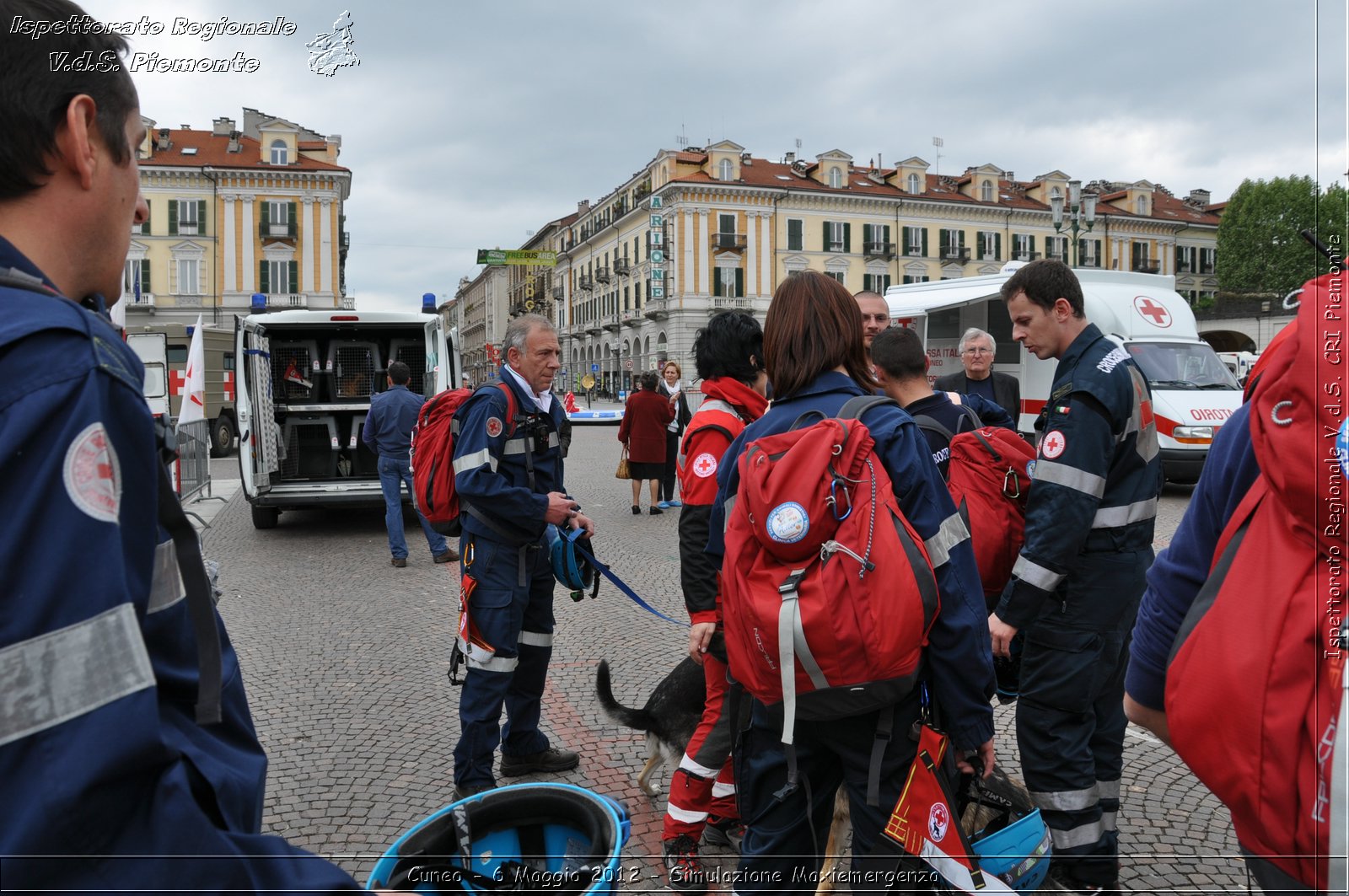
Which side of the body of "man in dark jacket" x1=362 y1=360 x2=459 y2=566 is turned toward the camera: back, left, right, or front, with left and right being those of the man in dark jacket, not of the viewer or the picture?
back

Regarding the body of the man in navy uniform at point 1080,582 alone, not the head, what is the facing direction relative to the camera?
to the viewer's left

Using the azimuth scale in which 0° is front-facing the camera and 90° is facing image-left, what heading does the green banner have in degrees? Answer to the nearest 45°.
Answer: approximately 0°

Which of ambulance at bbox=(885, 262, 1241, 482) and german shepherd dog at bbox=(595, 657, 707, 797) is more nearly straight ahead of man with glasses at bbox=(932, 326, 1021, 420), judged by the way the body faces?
the german shepherd dog

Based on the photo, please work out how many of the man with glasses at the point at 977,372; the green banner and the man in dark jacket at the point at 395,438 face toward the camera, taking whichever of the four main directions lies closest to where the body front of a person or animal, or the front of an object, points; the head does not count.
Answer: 2

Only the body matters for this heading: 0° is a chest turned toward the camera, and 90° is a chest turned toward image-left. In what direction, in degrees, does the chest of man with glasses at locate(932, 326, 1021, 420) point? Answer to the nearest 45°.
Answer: approximately 0°

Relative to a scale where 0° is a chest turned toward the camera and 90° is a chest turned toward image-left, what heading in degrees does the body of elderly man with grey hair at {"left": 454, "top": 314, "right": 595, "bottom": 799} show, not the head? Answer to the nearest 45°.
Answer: approximately 315°

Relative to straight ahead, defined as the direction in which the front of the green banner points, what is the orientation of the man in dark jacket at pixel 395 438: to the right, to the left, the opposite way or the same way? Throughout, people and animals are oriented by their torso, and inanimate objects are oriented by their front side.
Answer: the opposite way

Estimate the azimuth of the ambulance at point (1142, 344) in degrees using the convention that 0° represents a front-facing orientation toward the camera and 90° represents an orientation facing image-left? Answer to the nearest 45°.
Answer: approximately 315°

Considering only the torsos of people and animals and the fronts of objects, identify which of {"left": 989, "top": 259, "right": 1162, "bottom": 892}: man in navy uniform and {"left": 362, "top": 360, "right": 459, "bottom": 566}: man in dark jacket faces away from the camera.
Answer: the man in dark jacket

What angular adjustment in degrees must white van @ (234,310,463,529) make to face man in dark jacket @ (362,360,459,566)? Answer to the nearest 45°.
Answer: approximately 180°

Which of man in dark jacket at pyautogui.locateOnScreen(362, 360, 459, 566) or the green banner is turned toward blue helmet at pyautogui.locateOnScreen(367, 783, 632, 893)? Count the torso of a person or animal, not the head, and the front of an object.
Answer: the green banner
